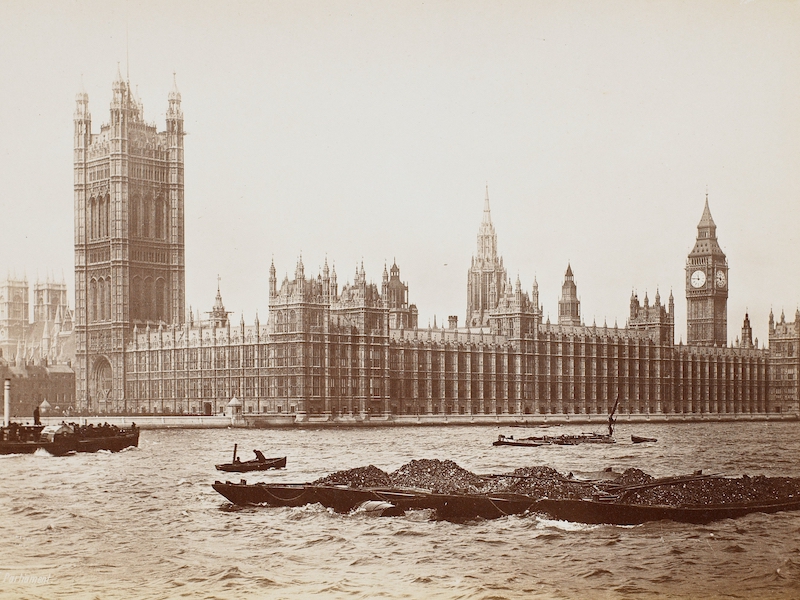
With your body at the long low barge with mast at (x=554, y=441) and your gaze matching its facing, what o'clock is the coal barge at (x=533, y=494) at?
The coal barge is roughly at 9 o'clock from the long low barge with mast.

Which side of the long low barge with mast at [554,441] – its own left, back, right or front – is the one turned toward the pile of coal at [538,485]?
left

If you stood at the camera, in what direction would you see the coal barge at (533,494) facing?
facing to the left of the viewer

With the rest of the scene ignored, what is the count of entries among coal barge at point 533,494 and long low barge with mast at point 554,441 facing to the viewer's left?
2

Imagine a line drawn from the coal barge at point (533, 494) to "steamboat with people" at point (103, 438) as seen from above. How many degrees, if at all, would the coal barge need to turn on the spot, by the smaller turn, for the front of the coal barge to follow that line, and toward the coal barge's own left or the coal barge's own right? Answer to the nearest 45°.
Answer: approximately 45° to the coal barge's own right

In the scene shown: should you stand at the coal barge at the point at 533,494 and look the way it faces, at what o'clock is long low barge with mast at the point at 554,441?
The long low barge with mast is roughly at 3 o'clock from the coal barge.

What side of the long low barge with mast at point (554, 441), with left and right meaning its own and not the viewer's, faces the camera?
left

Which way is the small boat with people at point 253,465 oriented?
to the viewer's left

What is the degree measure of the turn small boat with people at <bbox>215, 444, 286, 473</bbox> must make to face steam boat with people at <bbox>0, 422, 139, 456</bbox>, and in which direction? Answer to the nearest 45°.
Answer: approximately 45° to its right

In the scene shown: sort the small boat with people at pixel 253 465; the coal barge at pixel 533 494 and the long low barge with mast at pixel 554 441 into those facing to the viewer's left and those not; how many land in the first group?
3

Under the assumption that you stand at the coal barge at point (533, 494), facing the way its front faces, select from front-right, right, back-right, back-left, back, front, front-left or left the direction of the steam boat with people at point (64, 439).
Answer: front-right
